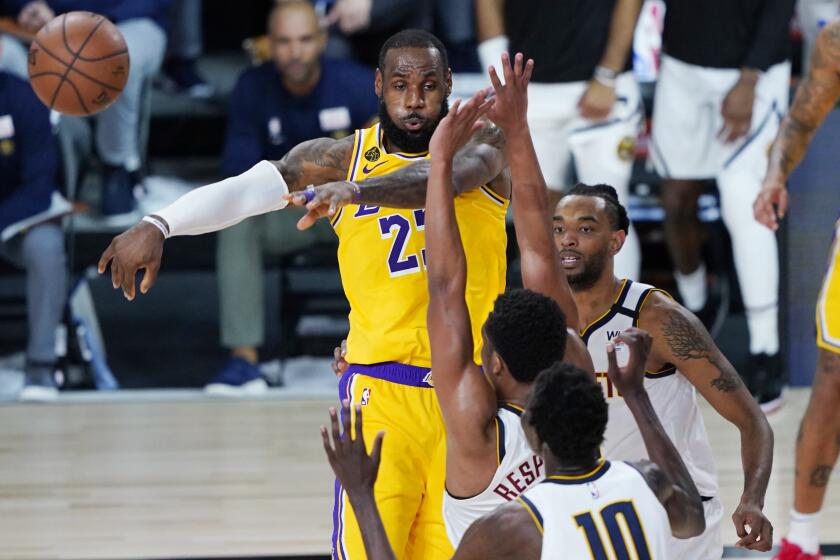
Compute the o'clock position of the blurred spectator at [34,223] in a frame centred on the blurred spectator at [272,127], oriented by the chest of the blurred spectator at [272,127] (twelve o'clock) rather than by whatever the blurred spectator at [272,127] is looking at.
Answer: the blurred spectator at [34,223] is roughly at 3 o'clock from the blurred spectator at [272,127].

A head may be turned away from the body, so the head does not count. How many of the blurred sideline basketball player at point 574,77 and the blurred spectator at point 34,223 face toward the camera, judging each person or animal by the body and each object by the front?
2

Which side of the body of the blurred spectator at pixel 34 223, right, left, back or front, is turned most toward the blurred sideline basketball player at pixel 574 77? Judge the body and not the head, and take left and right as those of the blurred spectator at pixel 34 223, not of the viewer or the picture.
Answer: left

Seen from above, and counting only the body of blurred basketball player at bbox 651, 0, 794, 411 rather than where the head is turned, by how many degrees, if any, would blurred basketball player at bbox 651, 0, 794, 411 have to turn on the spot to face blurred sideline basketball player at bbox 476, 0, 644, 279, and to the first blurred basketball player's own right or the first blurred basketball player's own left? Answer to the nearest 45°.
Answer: approximately 135° to the first blurred basketball player's own right

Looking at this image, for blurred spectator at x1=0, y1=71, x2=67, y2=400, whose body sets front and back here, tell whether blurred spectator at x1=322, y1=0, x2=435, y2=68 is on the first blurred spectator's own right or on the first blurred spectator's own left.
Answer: on the first blurred spectator's own left

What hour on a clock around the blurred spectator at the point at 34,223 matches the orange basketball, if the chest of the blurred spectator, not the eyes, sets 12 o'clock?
The orange basketball is roughly at 12 o'clock from the blurred spectator.

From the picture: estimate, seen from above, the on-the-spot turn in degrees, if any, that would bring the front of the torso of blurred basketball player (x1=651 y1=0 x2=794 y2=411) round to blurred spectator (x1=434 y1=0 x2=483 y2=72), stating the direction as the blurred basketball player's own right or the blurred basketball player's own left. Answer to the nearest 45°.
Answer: approximately 135° to the blurred basketball player's own right
